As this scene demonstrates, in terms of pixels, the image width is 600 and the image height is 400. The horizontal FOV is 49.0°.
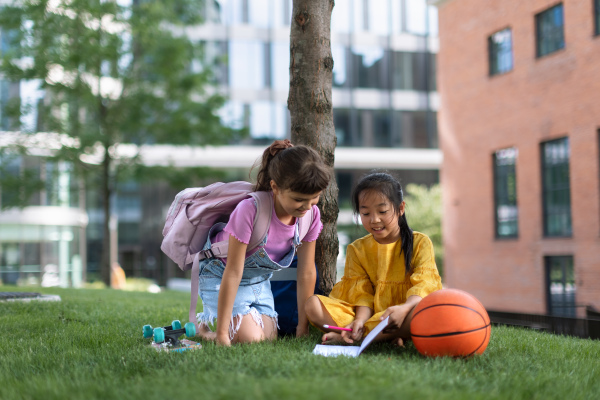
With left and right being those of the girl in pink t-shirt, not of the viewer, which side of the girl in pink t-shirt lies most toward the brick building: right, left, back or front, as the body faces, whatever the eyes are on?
left

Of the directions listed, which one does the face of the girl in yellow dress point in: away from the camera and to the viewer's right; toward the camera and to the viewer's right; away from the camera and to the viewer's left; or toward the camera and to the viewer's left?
toward the camera and to the viewer's left

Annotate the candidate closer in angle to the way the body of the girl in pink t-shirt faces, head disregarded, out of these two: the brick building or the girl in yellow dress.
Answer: the girl in yellow dress

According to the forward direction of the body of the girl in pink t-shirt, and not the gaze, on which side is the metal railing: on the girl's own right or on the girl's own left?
on the girl's own left

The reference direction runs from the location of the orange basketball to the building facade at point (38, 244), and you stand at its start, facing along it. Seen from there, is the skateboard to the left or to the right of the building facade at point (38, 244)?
left

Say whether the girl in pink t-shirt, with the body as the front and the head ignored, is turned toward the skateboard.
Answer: no

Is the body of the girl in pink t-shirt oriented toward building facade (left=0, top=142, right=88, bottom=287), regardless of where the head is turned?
no

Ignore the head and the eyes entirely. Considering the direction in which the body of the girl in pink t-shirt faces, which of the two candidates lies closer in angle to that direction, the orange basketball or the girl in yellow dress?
the orange basketball

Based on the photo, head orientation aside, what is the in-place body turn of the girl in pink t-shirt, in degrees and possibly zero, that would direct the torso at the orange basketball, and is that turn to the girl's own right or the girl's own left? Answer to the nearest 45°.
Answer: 0° — they already face it

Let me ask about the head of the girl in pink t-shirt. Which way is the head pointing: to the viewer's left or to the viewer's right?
to the viewer's right

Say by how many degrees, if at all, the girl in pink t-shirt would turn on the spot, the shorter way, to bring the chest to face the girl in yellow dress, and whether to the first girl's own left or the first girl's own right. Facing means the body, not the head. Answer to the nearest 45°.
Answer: approximately 45° to the first girl's own left

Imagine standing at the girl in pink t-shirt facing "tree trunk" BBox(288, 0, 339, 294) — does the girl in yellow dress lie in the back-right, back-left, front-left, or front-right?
front-right

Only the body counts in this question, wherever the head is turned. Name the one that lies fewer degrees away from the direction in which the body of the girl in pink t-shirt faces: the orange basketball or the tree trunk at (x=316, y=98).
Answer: the orange basketball

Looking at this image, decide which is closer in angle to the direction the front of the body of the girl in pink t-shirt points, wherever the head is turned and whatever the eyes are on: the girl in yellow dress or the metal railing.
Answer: the girl in yellow dress

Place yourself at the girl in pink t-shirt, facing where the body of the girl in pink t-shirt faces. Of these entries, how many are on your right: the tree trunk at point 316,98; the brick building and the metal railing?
0
